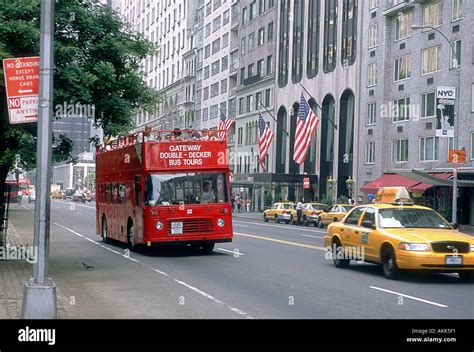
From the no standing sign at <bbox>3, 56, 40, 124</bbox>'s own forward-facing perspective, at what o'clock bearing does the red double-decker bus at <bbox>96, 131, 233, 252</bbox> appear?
The red double-decker bus is roughly at 7 o'clock from the no standing sign.

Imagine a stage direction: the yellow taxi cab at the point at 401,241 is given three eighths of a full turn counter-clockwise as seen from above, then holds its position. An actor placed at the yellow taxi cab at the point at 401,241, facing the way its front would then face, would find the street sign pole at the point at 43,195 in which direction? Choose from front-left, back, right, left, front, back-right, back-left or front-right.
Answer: back-left

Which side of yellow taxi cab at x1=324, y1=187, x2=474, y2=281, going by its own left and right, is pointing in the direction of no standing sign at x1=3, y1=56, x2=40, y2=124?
right

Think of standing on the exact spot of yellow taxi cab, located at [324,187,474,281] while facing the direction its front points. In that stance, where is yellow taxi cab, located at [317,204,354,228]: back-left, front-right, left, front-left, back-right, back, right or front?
back-left

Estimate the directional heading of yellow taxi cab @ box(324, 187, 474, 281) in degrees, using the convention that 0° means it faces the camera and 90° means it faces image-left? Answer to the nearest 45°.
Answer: approximately 315°

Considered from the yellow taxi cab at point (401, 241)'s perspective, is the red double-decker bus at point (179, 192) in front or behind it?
behind
